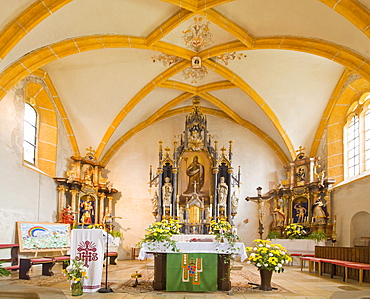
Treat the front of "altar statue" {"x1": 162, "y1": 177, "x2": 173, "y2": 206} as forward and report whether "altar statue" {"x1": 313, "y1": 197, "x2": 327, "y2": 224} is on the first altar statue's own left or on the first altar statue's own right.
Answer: on the first altar statue's own left

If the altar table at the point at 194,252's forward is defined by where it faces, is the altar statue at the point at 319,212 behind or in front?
behind

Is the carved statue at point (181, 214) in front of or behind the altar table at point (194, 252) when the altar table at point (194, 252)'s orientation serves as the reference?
behind

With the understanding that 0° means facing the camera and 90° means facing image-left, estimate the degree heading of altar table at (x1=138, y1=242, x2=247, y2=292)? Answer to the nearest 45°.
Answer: approximately 0°
